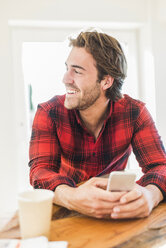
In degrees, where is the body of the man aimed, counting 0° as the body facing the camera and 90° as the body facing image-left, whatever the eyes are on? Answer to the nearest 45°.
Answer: approximately 0°

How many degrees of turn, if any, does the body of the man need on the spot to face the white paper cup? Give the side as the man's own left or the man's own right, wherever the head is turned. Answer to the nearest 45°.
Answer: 0° — they already face it

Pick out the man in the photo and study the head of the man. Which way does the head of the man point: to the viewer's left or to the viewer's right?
to the viewer's left

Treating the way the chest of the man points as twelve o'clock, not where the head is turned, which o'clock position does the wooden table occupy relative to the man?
The wooden table is roughly at 12 o'clock from the man.
